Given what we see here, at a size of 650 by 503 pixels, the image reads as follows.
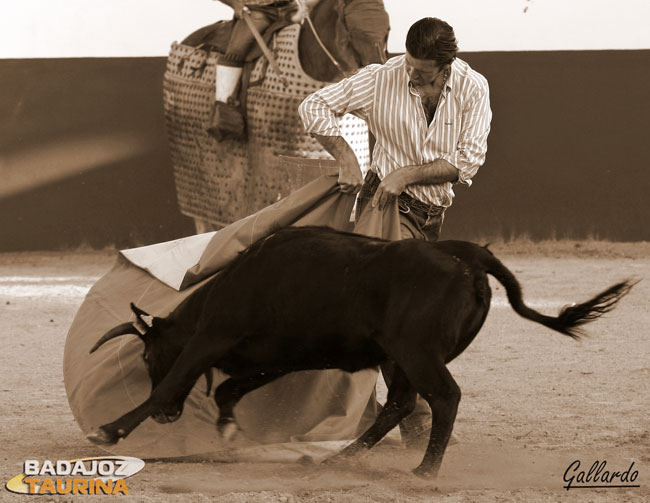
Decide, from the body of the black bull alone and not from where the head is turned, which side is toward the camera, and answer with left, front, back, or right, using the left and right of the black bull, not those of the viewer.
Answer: left

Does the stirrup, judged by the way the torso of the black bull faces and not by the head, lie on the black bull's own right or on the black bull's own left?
on the black bull's own right

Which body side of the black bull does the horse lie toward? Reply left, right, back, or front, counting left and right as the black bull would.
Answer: right
